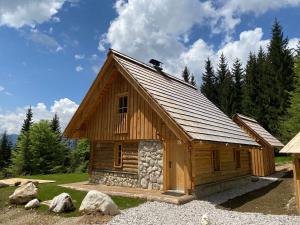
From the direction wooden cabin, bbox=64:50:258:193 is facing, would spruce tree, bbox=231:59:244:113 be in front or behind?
behind

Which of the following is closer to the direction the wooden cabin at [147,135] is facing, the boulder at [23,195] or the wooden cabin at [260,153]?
the boulder

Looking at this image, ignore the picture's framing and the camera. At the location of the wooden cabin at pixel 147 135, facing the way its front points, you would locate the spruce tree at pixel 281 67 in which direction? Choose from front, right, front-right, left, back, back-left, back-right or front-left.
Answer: back

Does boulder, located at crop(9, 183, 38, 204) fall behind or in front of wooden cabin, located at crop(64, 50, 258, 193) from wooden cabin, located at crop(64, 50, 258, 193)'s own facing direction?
in front

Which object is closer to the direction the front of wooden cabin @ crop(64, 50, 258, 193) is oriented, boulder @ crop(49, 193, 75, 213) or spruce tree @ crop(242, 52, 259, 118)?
the boulder

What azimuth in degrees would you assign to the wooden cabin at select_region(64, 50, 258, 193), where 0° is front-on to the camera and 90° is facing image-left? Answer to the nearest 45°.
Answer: approximately 45°

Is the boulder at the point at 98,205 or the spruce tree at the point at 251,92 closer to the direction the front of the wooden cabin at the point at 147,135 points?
the boulder

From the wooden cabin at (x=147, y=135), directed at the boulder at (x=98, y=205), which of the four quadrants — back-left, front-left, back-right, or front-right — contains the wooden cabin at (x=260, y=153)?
back-left

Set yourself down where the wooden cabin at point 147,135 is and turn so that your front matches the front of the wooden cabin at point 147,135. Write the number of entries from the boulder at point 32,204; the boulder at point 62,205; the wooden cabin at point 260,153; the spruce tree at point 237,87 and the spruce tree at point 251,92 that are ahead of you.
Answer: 2

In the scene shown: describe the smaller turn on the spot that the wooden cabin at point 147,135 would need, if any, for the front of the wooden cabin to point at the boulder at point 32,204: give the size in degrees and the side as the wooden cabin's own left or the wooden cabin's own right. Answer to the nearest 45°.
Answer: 0° — it already faces it

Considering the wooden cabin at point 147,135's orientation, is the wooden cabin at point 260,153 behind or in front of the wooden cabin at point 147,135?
behind

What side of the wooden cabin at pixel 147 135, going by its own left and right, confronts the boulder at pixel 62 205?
front
